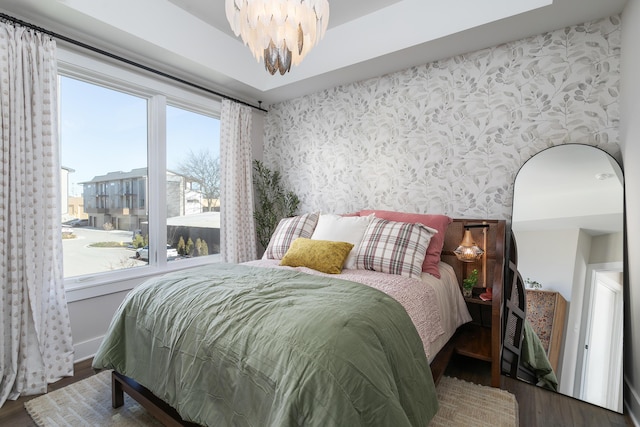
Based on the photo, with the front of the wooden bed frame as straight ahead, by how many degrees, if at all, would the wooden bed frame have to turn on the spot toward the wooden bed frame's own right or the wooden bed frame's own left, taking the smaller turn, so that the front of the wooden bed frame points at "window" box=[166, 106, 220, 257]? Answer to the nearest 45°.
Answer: approximately 90° to the wooden bed frame's own right

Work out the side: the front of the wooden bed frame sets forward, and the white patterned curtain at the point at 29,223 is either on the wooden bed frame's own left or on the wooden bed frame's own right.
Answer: on the wooden bed frame's own right

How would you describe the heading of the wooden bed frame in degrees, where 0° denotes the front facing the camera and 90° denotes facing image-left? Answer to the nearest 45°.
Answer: approximately 45°

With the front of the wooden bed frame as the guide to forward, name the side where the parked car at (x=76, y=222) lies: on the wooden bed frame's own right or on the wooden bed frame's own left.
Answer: on the wooden bed frame's own right

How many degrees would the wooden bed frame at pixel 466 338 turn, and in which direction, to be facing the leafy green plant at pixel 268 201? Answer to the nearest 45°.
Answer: approximately 90° to its right

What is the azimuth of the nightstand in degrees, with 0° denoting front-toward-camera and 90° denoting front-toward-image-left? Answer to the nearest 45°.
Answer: approximately 45°
